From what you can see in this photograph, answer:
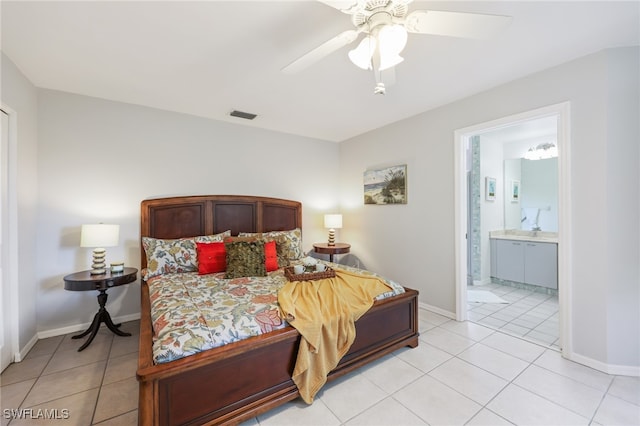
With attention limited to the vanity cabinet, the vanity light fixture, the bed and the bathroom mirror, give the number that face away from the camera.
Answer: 0

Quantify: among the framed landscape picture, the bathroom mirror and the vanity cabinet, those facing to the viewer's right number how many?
0

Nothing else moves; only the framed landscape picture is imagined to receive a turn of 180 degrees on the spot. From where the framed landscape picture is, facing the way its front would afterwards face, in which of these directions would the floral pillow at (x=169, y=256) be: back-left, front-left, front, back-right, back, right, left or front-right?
back

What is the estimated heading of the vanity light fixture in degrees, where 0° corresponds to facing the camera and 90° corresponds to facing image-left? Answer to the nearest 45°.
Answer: approximately 45°

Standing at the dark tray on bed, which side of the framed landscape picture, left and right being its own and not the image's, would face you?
front

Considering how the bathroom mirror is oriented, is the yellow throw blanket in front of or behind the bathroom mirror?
in front

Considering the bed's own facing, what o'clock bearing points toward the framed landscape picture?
The framed landscape picture is roughly at 9 o'clock from the bed.

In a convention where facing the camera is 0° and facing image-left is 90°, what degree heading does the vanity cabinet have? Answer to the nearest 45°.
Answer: approximately 45°

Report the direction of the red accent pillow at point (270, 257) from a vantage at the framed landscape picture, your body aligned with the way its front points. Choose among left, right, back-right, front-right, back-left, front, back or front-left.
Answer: front

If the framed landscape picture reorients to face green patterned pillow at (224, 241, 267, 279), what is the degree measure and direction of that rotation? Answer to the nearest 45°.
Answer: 0° — it already faces it

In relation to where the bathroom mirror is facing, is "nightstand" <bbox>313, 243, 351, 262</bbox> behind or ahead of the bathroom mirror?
ahead

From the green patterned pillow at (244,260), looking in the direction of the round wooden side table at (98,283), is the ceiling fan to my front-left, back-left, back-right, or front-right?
back-left
